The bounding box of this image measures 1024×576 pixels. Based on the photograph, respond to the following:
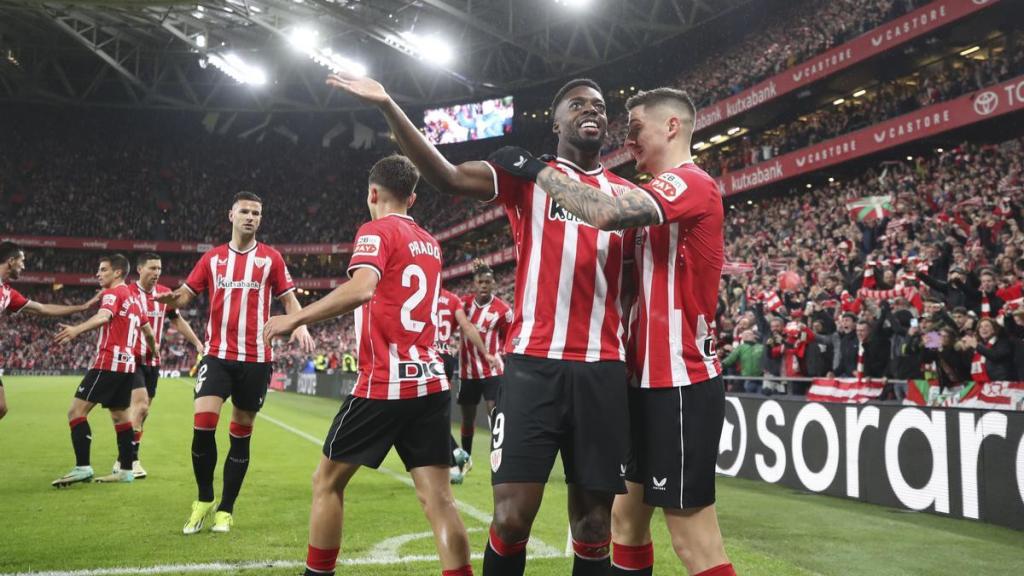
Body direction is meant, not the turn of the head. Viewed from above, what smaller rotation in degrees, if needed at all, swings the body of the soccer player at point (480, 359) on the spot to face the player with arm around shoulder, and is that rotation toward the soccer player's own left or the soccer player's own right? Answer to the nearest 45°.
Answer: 0° — they already face them

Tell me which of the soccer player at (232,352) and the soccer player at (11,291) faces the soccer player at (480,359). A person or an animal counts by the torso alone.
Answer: the soccer player at (11,291)

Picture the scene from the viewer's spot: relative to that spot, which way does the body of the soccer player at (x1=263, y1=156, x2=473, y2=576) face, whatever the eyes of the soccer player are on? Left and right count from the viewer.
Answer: facing away from the viewer and to the left of the viewer

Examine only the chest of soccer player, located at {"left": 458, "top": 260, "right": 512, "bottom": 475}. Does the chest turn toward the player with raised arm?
yes

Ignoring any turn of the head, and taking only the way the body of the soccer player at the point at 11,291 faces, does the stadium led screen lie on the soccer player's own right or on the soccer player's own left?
on the soccer player's own left

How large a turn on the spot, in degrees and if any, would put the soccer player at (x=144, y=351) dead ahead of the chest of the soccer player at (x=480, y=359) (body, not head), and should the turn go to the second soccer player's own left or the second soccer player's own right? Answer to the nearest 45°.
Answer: approximately 90° to the second soccer player's own right

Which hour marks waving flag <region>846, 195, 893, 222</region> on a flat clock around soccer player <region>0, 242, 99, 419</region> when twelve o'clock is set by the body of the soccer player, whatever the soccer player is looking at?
The waving flag is roughly at 12 o'clock from the soccer player.

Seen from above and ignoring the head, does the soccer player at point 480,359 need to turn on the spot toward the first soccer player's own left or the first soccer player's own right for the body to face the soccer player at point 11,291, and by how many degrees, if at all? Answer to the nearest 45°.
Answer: approximately 45° to the first soccer player's own right

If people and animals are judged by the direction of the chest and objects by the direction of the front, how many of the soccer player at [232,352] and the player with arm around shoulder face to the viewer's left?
1

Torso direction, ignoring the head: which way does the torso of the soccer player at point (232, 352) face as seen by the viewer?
toward the camera

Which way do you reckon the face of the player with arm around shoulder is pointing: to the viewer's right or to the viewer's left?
to the viewer's left

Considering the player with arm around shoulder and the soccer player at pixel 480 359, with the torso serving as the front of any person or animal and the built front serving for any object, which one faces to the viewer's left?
the player with arm around shoulder

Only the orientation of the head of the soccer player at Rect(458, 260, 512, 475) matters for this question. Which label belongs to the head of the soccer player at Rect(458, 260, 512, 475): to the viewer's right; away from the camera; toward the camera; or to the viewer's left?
toward the camera

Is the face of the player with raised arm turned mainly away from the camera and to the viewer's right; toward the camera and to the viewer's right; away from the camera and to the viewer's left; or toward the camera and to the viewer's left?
toward the camera and to the viewer's right

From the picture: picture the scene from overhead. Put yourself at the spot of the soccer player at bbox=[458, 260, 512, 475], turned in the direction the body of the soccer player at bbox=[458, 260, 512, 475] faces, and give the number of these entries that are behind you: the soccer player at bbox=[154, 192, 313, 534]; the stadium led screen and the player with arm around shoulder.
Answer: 1

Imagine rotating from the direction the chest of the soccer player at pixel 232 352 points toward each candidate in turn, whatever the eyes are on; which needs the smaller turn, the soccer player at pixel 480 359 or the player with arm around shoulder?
the player with arm around shoulder
